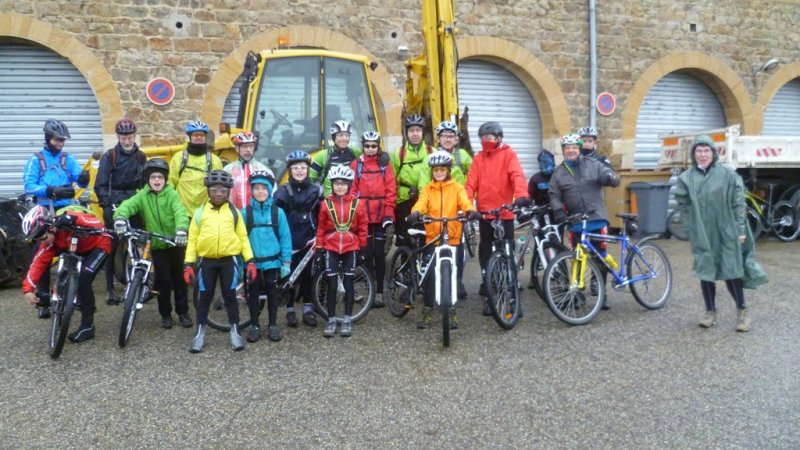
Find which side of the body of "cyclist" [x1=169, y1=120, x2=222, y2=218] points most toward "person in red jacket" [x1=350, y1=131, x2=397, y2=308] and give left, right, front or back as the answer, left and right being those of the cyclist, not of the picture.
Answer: left

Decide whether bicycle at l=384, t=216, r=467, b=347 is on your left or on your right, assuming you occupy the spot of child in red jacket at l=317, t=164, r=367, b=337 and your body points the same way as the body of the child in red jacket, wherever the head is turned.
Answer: on your left

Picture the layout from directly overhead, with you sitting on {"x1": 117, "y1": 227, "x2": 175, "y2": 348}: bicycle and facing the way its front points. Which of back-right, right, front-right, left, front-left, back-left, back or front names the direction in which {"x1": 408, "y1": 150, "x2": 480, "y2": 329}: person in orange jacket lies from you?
back-left
